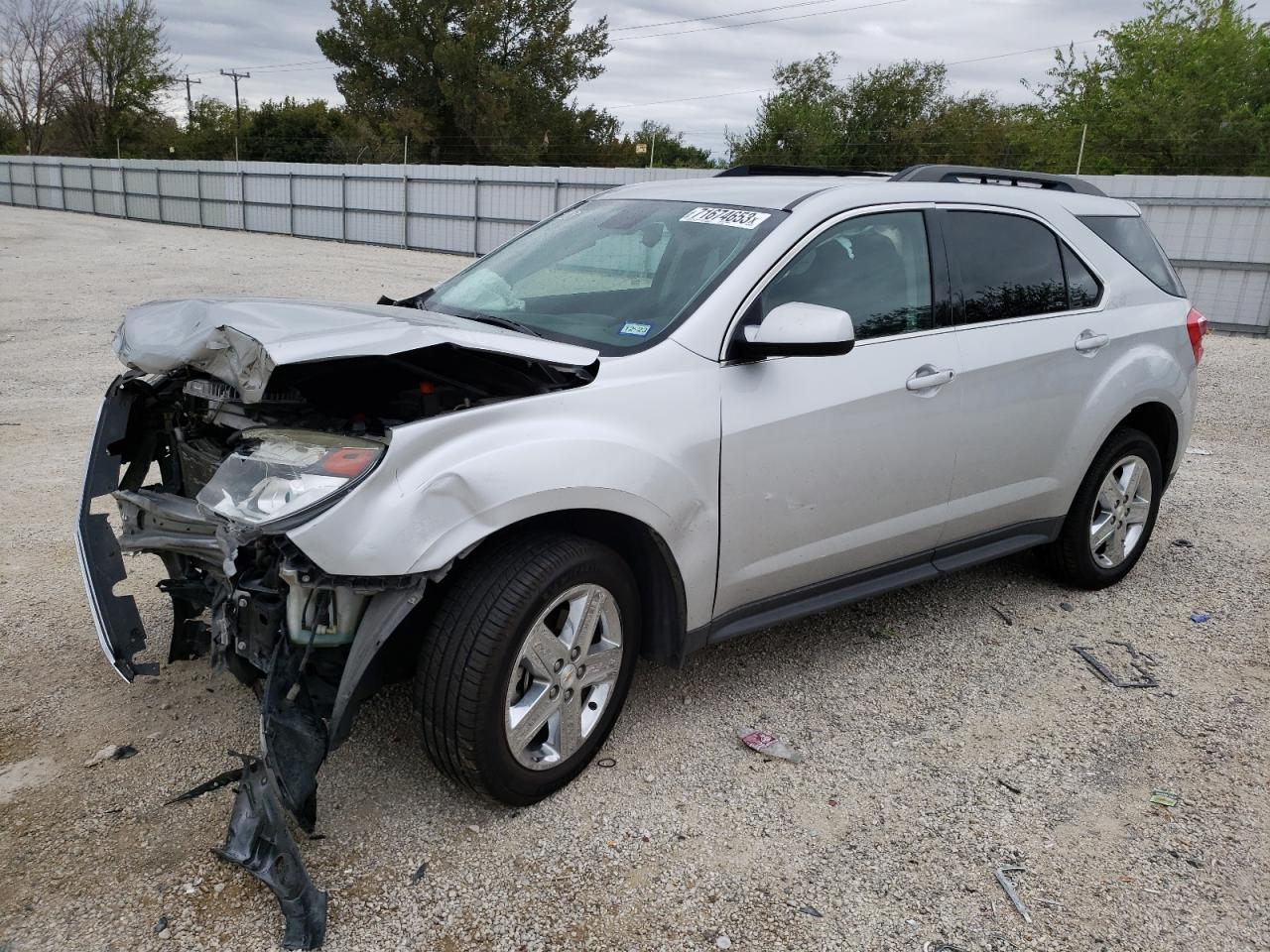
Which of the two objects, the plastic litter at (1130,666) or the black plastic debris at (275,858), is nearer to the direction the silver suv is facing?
the black plastic debris

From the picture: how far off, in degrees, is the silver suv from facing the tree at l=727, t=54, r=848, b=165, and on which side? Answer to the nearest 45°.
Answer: approximately 135° to its right

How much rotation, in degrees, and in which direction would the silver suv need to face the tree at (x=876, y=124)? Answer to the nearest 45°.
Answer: approximately 135° to its right

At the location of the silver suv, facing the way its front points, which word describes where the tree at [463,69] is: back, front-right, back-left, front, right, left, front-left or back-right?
back-right

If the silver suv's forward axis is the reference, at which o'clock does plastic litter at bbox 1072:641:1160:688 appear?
The plastic litter is roughly at 7 o'clock from the silver suv.

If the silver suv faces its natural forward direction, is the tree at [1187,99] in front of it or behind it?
behind

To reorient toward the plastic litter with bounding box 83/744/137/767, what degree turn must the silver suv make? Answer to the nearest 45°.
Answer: approximately 45° to its right

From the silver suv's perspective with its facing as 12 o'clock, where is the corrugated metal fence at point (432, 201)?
The corrugated metal fence is roughly at 4 o'clock from the silver suv.

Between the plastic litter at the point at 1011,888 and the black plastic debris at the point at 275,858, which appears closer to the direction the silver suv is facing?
the black plastic debris

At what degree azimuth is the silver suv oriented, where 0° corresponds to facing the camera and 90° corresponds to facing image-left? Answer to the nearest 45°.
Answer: approximately 45°
